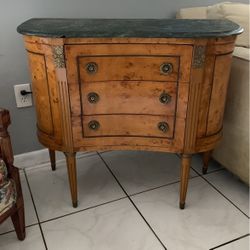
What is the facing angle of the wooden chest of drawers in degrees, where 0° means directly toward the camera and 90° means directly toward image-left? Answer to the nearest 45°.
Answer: approximately 0°

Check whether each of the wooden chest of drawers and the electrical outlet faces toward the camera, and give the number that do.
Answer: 2
